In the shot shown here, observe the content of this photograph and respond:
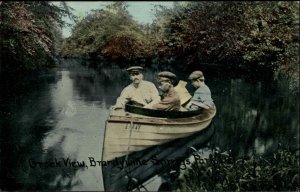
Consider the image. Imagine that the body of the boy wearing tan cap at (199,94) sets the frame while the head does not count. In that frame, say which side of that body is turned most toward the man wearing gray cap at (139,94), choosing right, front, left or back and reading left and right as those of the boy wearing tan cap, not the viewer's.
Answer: front

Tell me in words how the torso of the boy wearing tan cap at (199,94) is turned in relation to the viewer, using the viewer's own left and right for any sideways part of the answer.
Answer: facing to the left of the viewer

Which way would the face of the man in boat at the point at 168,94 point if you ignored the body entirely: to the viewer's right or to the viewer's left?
to the viewer's left

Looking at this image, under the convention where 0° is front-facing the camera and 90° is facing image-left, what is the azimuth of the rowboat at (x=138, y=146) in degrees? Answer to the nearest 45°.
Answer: approximately 45°
